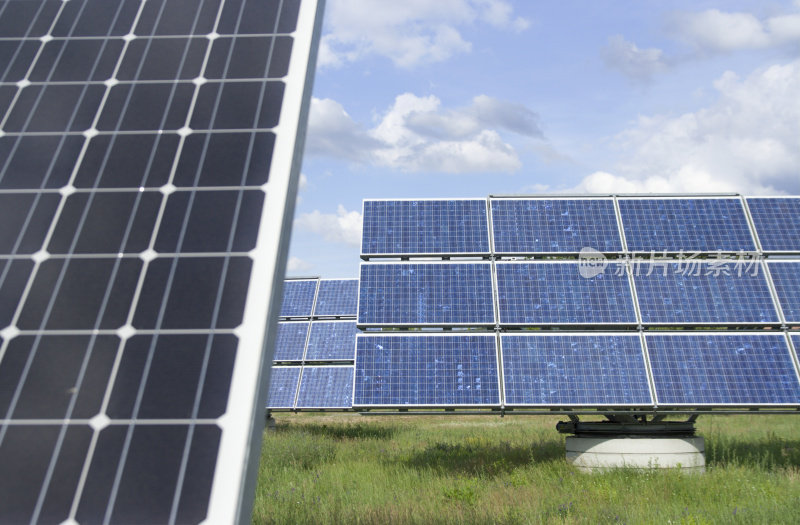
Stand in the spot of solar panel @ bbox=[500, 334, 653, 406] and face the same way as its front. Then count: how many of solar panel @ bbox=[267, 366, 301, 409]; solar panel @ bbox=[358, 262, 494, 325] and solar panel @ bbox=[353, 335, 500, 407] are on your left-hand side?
0

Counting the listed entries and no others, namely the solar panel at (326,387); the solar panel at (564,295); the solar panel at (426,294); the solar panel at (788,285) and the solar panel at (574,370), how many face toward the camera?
5

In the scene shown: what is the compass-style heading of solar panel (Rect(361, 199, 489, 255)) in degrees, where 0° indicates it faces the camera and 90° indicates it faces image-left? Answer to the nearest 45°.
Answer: approximately 0°

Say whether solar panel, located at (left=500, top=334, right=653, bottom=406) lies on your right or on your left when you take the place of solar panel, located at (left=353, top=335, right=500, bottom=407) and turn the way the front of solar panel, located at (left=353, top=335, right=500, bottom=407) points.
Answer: on your left

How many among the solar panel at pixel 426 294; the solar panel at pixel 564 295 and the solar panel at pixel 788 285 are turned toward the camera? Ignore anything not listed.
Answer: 3

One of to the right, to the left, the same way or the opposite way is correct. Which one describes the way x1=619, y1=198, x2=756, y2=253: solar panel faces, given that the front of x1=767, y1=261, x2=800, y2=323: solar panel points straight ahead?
the same way

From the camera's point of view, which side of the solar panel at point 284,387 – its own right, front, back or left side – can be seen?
front

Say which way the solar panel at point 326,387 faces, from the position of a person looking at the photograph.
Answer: facing the viewer

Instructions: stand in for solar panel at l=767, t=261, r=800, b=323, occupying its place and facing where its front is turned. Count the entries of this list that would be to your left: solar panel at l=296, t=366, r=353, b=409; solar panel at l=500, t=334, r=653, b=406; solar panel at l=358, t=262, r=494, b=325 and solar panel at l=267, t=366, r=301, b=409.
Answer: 0

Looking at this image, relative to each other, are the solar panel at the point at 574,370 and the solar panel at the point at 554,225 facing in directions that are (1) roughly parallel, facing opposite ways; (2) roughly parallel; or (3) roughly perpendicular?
roughly parallel

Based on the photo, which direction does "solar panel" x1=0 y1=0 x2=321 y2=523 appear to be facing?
toward the camera

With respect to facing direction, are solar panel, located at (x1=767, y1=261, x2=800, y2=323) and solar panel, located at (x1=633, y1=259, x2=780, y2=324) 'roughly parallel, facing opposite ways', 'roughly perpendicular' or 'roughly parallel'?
roughly parallel

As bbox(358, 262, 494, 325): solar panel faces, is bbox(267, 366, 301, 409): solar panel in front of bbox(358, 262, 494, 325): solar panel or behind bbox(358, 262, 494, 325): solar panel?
behind

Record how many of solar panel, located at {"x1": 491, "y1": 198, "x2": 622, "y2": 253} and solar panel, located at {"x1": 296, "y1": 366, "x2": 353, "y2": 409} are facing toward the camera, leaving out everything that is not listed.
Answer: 2
